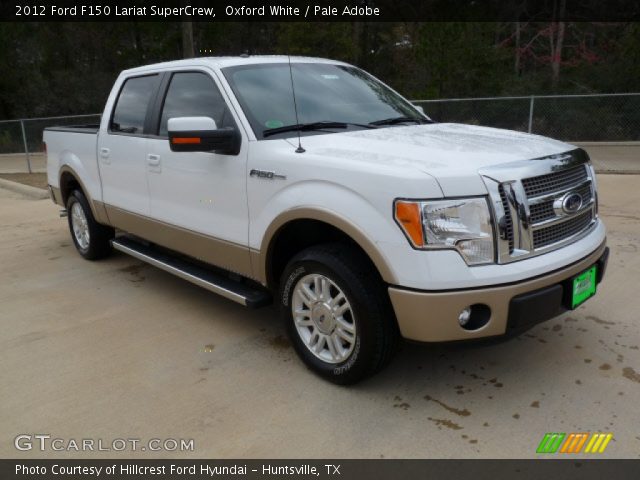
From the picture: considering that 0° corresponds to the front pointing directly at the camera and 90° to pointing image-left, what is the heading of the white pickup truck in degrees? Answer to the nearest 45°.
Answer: approximately 315°
